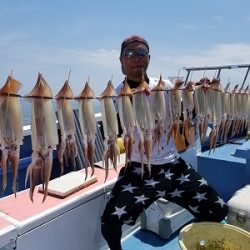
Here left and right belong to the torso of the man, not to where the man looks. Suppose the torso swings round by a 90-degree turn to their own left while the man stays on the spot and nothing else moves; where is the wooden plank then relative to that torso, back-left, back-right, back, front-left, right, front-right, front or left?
back

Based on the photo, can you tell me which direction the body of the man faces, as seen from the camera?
toward the camera

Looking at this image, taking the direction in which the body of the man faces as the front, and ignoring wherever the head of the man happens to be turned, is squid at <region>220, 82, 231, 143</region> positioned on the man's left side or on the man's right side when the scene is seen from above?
on the man's left side
